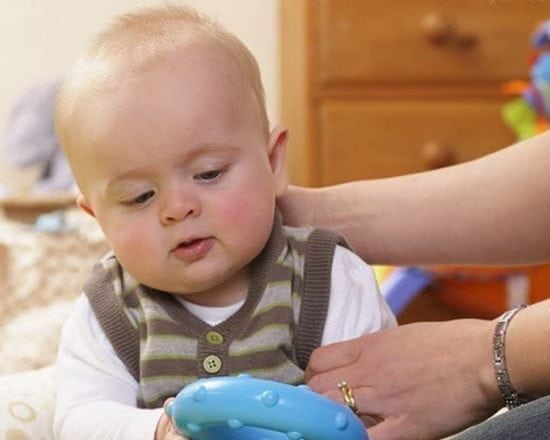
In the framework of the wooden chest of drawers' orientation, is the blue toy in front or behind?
in front

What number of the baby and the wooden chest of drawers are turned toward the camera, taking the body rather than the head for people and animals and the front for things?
2

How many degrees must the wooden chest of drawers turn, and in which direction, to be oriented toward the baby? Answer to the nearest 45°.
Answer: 0° — it already faces them

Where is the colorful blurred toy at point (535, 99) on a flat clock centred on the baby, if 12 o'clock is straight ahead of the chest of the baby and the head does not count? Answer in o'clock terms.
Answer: The colorful blurred toy is roughly at 7 o'clock from the baby.

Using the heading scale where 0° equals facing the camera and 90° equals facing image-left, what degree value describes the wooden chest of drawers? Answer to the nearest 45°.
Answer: approximately 0°

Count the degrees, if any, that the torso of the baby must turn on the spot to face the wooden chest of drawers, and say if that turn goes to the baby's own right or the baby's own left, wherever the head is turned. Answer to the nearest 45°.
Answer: approximately 180°

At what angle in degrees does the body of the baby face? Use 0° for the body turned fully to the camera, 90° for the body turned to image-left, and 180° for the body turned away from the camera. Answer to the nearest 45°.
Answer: approximately 0°
